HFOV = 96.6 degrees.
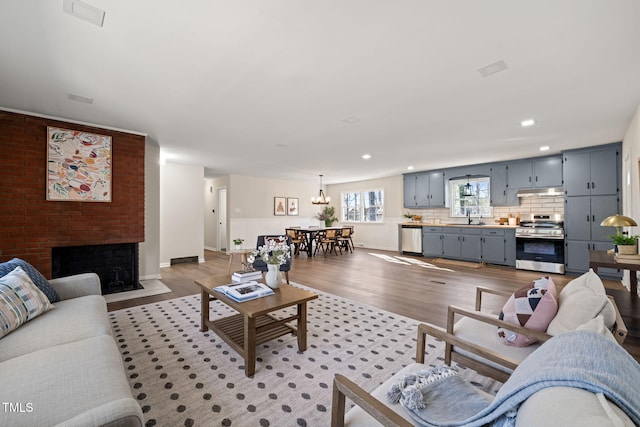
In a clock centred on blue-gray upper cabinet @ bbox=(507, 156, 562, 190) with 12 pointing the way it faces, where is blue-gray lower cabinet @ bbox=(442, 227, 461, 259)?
The blue-gray lower cabinet is roughly at 3 o'clock from the blue-gray upper cabinet.

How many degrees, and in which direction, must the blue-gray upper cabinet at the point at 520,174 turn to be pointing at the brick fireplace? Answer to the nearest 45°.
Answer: approximately 45° to its right

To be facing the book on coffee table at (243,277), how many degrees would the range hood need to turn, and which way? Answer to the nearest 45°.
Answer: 0° — it already faces it

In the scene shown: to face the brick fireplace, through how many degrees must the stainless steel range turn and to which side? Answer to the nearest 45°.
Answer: approximately 45° to its right

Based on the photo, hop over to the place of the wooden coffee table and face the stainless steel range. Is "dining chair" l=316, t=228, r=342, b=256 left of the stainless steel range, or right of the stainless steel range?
left

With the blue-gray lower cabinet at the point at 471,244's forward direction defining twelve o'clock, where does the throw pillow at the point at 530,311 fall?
The throw pillow is roughly at 12 o'clock from the blue-gray lower cabinet.

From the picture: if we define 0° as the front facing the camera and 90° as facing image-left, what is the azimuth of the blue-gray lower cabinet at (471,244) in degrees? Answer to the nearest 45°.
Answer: approximately 45°

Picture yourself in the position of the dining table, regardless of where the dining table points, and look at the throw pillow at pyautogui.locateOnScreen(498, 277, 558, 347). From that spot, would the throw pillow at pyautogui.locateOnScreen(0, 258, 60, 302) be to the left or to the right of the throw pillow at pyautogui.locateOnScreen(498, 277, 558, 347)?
right

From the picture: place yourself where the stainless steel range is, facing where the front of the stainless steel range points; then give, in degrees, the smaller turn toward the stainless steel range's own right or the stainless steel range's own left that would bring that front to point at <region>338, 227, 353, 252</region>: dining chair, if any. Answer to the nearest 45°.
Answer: approximately 90° to the stainless steel range's own right
